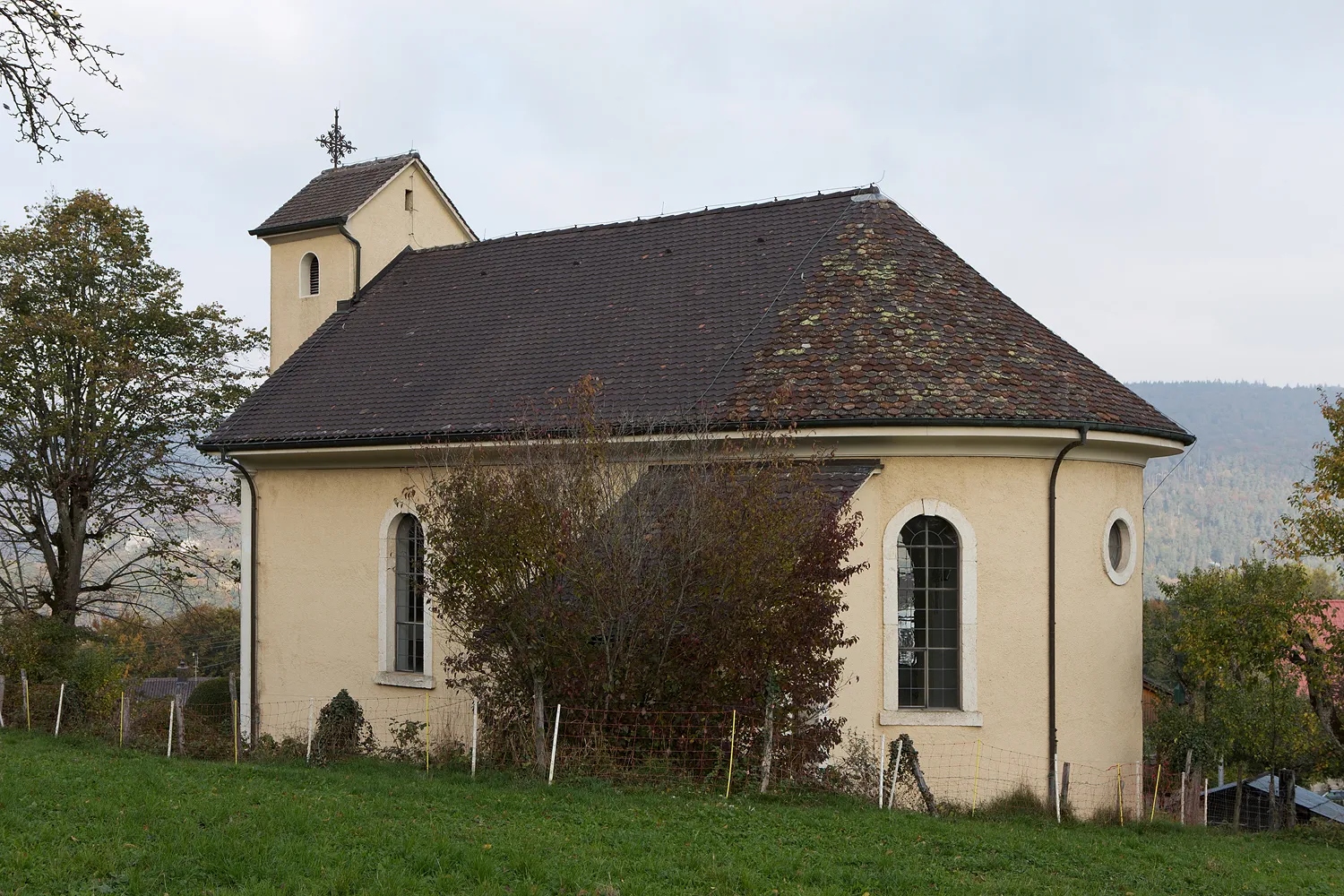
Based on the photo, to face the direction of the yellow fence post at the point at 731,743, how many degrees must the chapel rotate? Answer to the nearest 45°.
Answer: approximately 135° to its left

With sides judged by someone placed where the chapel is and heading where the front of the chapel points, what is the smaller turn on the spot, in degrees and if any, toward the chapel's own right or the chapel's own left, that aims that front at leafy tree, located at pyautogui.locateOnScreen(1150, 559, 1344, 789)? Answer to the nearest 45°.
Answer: approximately 135° to the chapel's own right

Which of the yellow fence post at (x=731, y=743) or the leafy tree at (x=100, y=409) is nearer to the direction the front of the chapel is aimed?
the leafy tree

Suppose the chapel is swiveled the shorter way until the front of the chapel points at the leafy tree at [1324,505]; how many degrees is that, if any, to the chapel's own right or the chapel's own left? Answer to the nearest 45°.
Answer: approximately 135° to the chapel's own right

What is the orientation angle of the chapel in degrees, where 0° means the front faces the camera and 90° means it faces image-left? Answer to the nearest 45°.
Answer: approximately 135°
